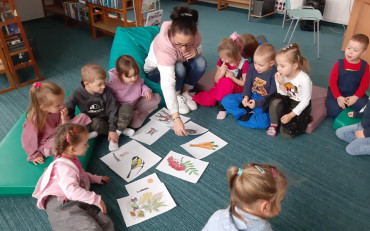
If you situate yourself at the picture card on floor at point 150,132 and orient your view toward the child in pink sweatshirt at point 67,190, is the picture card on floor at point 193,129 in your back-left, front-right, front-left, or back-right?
back-left

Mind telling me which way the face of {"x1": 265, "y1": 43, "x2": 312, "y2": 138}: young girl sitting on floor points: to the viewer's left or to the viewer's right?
to the viewer's left

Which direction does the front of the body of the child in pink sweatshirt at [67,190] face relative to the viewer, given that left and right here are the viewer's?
facing to the right of the viewer

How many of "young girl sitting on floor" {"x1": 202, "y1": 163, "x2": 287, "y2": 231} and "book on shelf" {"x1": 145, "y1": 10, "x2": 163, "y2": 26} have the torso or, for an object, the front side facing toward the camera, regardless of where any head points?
1

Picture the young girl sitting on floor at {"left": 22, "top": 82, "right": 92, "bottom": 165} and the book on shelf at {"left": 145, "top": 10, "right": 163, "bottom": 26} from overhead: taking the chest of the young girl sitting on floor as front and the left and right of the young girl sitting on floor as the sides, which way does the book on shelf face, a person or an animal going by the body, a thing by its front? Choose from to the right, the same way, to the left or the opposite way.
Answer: to the right

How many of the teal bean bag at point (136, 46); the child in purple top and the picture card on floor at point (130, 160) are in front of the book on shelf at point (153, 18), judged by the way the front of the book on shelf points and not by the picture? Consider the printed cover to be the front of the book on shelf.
3
